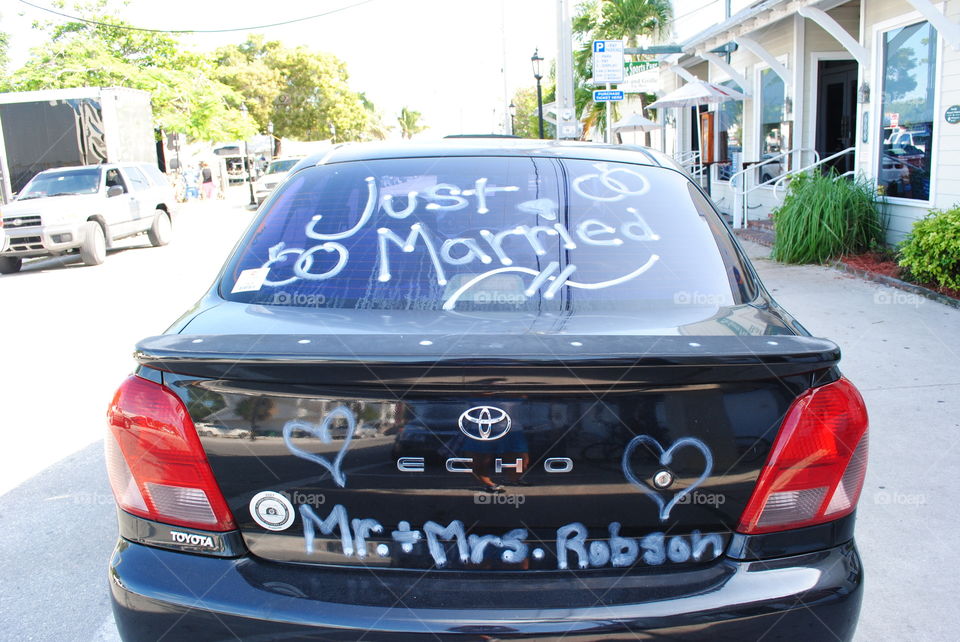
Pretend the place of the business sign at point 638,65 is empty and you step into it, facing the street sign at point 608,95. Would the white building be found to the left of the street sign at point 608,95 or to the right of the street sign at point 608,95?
left

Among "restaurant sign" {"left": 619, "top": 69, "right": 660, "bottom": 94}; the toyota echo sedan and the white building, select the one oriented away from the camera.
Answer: the toyota echo sedan

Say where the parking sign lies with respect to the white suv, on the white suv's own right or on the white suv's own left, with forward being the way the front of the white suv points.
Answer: on the white suv's own left

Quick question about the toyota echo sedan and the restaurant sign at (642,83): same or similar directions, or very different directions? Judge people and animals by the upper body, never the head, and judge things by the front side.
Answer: very different directions

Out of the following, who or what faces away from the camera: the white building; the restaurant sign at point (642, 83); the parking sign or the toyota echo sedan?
the toyota echo sedan

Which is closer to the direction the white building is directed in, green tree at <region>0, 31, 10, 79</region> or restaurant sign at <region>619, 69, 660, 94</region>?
the green tree

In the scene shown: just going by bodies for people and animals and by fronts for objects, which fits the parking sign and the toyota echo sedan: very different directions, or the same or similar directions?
very different directions

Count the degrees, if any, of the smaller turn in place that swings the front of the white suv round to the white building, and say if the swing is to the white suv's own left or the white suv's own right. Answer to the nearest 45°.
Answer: approximately 90° to the white suv's own left

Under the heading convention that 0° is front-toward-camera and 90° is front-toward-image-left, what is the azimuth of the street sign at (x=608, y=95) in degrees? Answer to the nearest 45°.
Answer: approximately 0°

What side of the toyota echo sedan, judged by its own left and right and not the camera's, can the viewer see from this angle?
back

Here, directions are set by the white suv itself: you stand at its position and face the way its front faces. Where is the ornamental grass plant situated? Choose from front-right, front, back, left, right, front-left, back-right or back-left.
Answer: left

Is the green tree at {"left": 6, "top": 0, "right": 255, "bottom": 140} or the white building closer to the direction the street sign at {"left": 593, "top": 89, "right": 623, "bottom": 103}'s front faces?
the white building

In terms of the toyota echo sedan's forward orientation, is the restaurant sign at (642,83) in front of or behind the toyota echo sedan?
in front
